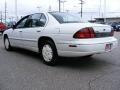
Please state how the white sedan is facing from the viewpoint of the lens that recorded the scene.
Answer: facing away from the viewer and to the left of the viewer
